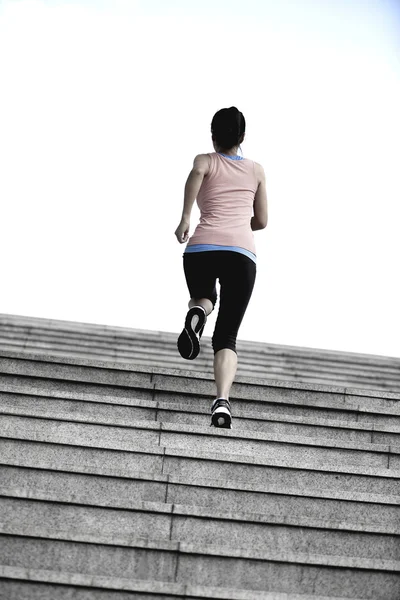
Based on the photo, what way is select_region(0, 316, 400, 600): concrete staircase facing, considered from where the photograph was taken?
facing the viewer

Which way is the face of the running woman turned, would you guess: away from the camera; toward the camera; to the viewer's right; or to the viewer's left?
away from the camera

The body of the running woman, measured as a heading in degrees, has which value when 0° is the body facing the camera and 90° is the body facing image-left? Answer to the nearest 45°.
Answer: approximately 180°
